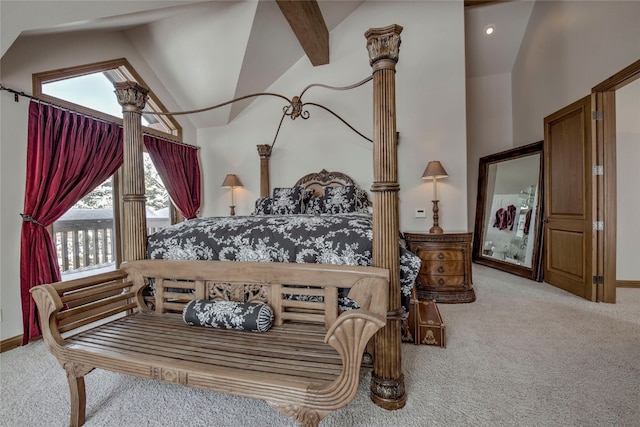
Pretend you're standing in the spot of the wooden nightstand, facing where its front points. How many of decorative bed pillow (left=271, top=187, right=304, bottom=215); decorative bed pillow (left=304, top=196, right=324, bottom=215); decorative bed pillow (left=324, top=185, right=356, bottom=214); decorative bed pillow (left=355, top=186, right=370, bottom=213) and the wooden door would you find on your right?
4

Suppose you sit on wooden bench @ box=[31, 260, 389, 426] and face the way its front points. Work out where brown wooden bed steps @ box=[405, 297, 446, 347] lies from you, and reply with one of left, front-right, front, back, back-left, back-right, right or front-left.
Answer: back-left

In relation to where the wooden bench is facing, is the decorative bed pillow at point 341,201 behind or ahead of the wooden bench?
behind

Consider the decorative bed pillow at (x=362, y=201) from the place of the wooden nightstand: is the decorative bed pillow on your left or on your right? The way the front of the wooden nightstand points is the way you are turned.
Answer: on your right

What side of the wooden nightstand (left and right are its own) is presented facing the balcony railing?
right

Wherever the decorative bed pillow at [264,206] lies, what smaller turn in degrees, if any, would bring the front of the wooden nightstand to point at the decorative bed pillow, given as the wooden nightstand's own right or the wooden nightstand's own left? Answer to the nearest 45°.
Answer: approximately 90° to the wooden nightstand's own right
